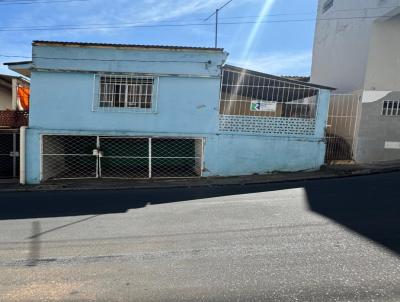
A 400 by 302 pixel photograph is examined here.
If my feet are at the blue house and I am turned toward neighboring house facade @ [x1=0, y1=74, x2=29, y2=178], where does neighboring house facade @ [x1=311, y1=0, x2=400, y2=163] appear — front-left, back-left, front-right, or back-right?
back-right

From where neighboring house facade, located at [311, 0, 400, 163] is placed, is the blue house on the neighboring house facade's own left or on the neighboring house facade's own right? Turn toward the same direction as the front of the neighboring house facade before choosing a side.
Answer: on the neighboring house facade's own right

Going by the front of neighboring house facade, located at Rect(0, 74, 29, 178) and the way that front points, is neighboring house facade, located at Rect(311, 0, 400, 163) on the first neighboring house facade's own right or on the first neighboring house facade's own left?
on the first neighboring house facade's own left

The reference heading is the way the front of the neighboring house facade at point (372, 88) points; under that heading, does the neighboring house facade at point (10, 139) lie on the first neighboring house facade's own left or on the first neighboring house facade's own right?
on the first neighboring house facade's own right

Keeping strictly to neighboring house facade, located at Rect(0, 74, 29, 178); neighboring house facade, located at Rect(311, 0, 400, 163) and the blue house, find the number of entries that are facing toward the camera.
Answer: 3

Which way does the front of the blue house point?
toward the camera

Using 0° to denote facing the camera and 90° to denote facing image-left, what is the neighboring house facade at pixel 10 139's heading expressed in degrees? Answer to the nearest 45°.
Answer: approximately 0°

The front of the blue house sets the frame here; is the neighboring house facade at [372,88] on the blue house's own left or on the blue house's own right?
on the blue house's own left

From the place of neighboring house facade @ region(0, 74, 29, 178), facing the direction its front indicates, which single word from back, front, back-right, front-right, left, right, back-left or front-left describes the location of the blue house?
front-left

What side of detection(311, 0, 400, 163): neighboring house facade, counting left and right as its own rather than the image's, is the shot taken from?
front

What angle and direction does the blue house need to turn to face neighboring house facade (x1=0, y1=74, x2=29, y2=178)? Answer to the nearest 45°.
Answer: approximately 90° to its right
